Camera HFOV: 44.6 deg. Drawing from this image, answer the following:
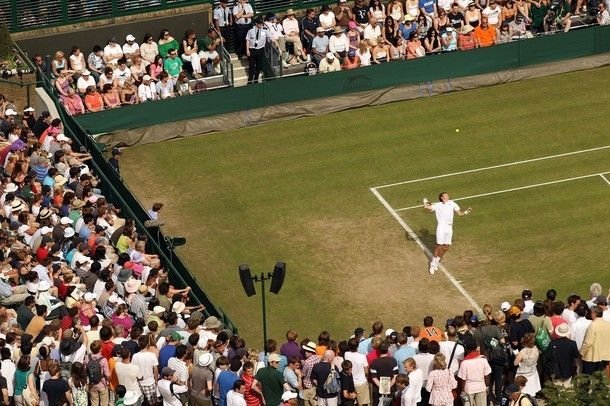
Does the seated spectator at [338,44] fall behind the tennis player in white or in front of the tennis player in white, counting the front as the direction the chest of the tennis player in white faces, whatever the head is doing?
behind

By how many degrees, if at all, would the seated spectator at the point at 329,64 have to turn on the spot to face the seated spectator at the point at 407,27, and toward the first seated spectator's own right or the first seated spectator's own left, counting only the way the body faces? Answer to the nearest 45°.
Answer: approximately 135° to the first seated spectator's own left

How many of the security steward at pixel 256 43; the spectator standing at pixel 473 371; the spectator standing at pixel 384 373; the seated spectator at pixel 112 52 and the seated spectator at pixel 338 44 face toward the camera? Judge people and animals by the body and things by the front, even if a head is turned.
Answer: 3

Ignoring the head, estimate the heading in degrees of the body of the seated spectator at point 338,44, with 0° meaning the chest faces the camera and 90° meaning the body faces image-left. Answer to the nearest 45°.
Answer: approximately 0°

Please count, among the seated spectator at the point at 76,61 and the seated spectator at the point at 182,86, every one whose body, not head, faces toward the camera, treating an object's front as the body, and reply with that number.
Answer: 2

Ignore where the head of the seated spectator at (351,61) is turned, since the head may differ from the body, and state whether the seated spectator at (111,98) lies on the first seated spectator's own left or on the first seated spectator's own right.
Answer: on the first seated spectator's own right

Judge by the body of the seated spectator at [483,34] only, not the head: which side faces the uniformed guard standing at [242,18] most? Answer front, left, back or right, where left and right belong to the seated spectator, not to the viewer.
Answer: right

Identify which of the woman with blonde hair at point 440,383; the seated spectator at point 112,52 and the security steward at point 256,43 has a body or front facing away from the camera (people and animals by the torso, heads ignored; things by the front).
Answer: the woman with blonde hair

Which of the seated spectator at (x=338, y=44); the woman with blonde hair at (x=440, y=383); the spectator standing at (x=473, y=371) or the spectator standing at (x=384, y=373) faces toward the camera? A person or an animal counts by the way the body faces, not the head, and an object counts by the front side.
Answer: the seated spectator

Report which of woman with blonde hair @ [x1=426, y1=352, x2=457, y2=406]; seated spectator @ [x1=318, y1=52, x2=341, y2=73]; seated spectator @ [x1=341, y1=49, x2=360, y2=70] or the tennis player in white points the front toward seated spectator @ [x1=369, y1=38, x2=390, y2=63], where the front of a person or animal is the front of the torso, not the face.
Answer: the woman with blonde hair

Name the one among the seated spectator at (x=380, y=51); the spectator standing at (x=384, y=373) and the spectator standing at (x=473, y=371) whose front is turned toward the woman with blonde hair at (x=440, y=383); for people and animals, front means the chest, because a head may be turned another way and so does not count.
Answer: the seated spectator
